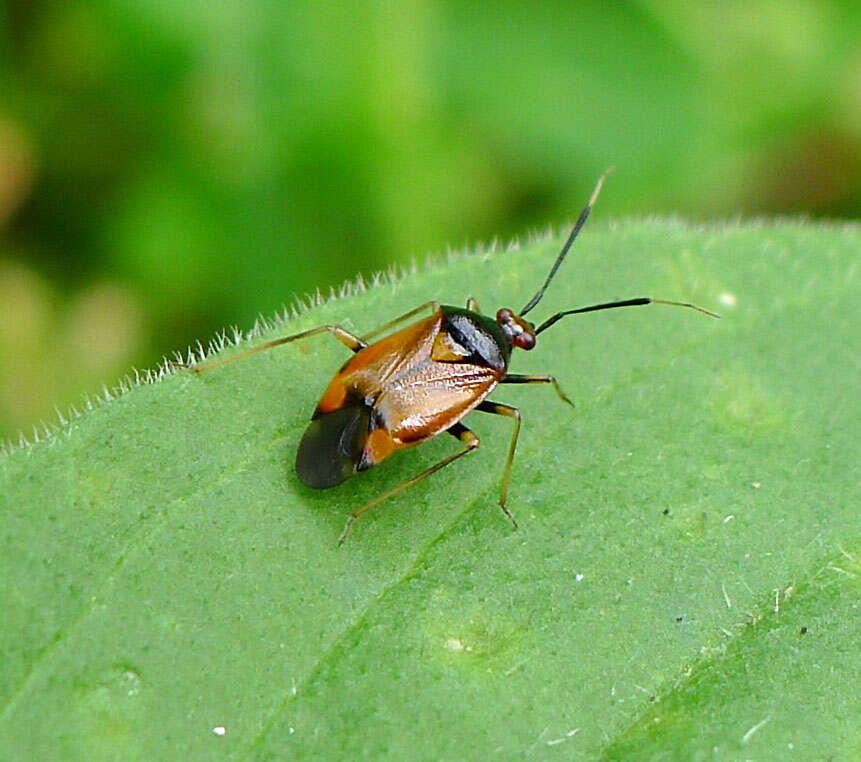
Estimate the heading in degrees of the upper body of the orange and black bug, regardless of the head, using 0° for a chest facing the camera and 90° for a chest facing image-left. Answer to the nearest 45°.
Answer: approximately 225°
